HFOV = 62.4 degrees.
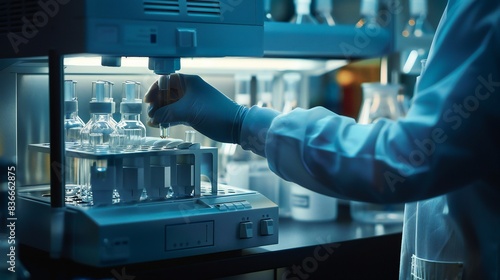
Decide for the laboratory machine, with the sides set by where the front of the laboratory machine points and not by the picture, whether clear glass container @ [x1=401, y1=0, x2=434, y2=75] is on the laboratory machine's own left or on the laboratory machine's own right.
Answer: on the laboratory machine's own left

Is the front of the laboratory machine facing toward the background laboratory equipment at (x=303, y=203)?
no

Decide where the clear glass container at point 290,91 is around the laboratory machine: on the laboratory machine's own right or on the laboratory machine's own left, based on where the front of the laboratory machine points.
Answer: on the laboratory machine's own left

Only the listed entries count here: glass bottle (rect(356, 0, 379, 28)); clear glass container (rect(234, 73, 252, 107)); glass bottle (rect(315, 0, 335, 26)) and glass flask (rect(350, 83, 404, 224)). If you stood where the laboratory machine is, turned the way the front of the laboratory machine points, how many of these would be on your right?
0

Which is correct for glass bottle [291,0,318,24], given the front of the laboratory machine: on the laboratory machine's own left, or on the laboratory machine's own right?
on the laboratory machine's own left

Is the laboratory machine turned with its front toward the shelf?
no

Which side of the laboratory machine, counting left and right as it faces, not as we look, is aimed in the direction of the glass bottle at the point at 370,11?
left

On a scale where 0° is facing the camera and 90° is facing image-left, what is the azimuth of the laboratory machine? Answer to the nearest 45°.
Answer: approximately 315°
